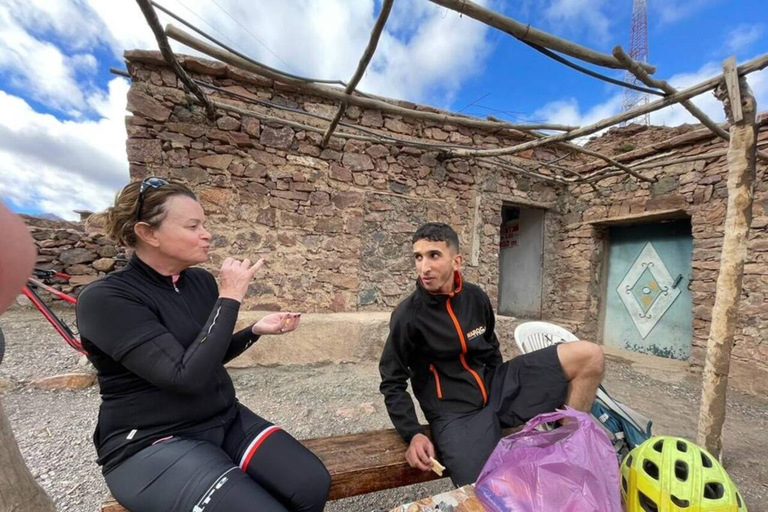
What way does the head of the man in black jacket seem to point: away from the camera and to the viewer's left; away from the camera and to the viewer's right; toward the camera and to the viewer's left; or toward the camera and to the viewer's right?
toward the camera and to the viewer's left

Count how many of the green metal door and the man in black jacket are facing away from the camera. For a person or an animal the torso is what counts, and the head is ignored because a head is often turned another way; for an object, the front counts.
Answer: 0

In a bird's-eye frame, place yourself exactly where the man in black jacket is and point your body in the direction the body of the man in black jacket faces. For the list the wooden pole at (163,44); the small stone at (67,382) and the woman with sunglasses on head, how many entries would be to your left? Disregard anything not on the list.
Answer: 0

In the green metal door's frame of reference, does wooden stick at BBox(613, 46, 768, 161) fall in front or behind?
in front

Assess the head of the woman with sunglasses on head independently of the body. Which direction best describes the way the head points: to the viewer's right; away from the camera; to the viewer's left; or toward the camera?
to the viewer's right

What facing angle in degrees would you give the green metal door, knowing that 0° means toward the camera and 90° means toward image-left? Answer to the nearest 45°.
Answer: approximately 45°

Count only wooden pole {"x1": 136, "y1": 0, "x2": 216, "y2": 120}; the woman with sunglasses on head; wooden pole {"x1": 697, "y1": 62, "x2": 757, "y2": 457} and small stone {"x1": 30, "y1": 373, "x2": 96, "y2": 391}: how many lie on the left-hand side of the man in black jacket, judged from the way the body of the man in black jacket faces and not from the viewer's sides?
1

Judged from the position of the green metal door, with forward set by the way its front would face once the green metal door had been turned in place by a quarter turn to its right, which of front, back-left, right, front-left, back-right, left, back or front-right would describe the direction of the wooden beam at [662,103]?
back-left
